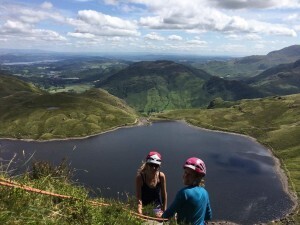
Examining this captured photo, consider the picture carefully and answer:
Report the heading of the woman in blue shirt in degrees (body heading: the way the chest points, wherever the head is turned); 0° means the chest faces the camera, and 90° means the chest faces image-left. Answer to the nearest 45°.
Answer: approximately 135°

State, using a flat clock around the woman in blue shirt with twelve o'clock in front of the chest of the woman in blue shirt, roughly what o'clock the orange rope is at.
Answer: The orange rope is roughly at 10 o'clock from the woman in blue shirt.
